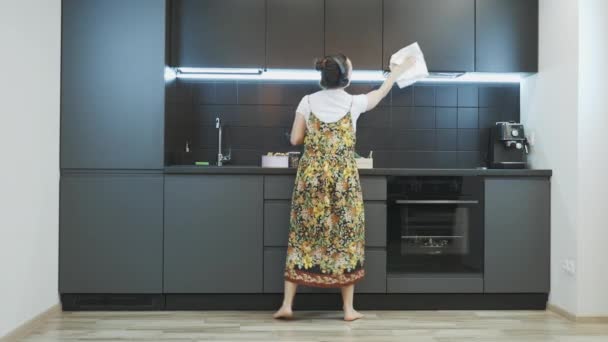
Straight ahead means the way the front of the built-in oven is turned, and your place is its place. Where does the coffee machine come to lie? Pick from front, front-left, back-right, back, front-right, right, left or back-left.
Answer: back-left

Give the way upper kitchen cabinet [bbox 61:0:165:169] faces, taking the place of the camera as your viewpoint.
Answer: facing the viewer

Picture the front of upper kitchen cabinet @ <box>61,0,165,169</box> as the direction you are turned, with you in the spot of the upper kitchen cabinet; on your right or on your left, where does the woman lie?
on your left

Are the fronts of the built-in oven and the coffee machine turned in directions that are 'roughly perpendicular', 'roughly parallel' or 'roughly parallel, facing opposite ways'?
roughly parallel

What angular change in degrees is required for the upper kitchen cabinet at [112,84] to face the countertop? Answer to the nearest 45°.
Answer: approximately 90° to its left

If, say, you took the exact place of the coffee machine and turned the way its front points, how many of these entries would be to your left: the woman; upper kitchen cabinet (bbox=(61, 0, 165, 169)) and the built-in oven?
0

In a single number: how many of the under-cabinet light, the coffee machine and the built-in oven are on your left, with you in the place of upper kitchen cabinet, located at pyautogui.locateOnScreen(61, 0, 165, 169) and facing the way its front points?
3

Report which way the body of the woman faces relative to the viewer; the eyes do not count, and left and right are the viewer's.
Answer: facing away from the viewer

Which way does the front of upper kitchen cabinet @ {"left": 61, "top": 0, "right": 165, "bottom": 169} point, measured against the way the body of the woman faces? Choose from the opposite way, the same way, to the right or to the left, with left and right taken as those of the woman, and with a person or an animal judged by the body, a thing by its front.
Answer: the opposite way

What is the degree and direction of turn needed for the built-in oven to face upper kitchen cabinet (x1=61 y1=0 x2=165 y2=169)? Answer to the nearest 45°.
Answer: approximately 90° to its right

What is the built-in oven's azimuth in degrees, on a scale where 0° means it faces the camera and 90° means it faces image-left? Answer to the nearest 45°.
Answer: approximately 0°

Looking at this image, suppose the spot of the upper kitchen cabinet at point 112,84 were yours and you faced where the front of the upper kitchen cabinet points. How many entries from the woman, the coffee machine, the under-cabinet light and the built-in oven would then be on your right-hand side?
0

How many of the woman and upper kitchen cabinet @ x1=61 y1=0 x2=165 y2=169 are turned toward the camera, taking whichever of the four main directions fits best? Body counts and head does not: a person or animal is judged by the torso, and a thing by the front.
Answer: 1

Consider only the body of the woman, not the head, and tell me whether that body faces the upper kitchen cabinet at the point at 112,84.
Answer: no

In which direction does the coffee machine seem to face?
toward the camera

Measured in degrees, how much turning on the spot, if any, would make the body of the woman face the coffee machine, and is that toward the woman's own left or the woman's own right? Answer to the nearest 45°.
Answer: approximately 45° to the woman's own right

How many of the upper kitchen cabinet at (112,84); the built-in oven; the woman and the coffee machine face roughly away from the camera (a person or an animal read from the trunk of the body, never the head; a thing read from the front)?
1

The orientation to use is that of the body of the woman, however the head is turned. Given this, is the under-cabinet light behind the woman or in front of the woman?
in front
